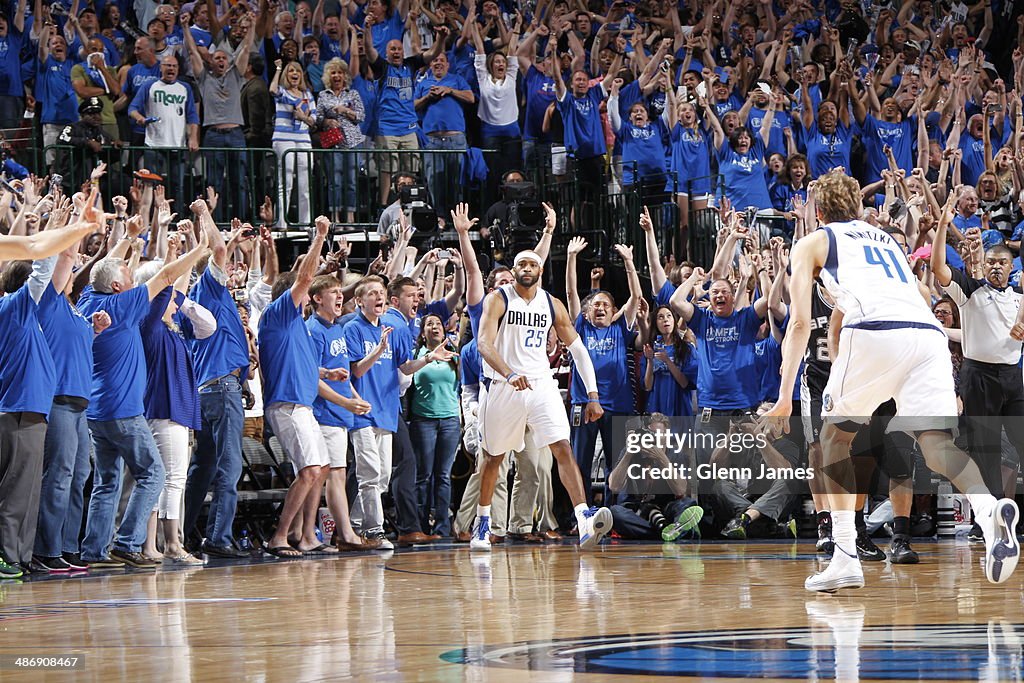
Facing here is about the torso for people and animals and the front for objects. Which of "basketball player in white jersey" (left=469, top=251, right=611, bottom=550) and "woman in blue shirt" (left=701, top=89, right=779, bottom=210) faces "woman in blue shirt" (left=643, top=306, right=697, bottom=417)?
"woman in blue shirt" (left=701, top=89, right=779, bottom=210)

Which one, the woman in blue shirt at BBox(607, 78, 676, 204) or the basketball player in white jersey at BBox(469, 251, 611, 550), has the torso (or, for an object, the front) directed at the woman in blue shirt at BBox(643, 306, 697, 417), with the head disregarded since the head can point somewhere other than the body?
the woman in blue shirt at BBox(607, 78, 676, 204)

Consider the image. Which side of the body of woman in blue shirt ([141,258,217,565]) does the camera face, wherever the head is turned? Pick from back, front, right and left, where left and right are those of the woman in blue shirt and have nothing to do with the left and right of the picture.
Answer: right

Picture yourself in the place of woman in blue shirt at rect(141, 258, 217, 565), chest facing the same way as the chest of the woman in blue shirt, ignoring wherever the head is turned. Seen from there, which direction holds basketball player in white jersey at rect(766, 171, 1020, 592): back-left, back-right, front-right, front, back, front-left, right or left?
front-right

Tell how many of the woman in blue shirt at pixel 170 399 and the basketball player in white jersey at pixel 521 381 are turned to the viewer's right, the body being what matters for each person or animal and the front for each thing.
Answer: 1

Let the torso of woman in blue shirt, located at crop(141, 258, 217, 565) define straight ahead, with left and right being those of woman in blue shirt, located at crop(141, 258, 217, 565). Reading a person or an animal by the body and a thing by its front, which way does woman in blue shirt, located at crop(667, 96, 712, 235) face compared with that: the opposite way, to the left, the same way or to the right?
to the right

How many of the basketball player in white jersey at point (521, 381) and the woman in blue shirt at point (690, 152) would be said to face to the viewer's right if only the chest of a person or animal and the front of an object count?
0

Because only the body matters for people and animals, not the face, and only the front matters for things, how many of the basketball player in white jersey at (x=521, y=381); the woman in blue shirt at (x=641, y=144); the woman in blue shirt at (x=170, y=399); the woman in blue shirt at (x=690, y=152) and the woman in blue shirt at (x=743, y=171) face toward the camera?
4

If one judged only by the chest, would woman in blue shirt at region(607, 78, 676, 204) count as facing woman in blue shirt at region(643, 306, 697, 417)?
yes

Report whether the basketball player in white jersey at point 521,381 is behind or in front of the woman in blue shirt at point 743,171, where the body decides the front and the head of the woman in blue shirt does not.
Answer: in front
